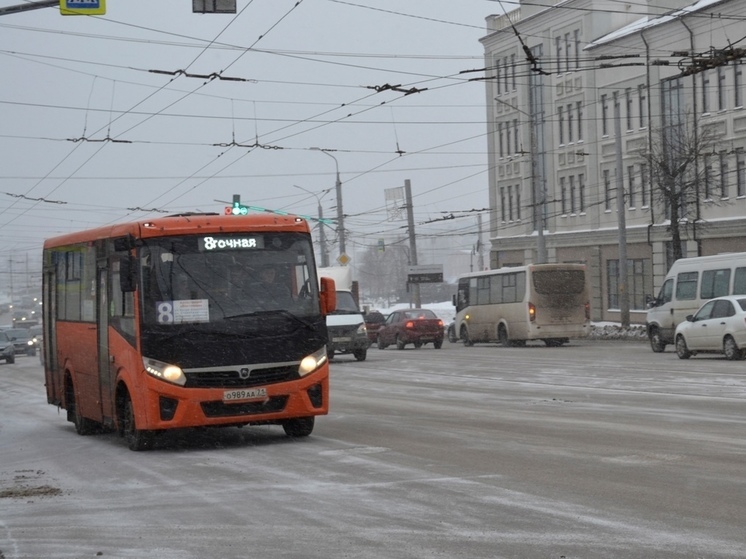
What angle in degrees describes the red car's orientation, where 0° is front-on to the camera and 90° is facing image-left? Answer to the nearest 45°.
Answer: approximately 135°

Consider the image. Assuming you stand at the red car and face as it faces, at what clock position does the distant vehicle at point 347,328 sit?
The distant vehicle is roughly at 8 o'clock from the red car.

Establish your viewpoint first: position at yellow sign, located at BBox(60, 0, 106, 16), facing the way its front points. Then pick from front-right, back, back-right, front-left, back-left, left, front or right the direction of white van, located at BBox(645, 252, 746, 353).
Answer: back-left

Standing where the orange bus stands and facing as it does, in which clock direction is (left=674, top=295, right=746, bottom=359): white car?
The white car is roughly at 9 o'clock from the orange bus.

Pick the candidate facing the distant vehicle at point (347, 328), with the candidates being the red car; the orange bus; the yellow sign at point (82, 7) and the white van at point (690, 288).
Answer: the white van

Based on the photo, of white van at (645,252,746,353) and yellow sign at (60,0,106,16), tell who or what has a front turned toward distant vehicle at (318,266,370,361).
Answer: the white van

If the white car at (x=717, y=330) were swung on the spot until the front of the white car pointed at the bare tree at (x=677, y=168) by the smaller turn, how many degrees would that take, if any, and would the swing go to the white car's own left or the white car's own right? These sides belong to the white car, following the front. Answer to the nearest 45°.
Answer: approximately 45° to the white car's own right

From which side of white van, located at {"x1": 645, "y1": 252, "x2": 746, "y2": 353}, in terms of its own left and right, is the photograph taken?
left

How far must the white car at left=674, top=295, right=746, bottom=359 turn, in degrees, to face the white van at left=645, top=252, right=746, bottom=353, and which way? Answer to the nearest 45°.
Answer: approximately 45° to its right
